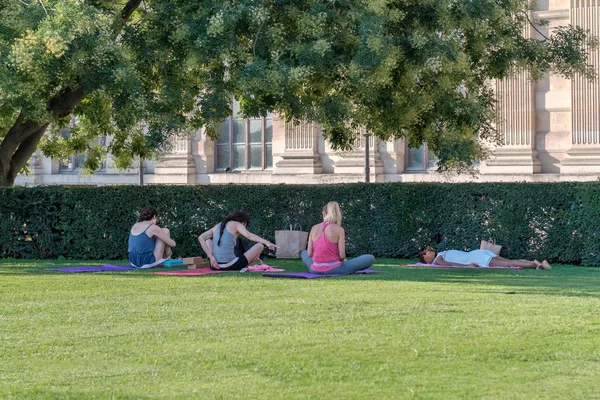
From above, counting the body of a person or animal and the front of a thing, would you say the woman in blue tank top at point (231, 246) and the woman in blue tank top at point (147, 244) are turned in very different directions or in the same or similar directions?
same or similar directions

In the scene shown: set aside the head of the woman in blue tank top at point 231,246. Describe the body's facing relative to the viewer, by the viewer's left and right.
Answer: facing away from the viewer and to the right of the viewer

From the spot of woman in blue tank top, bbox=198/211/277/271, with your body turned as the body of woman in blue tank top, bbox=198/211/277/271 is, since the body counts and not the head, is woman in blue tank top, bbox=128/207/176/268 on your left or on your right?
on your left

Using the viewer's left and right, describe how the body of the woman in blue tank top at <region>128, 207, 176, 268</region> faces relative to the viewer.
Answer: facing away from the viewer and to the right of the viewer

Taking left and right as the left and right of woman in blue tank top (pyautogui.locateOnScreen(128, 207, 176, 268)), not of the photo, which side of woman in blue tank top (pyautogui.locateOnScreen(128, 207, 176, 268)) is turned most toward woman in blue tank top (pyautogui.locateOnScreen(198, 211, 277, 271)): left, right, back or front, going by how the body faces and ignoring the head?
right

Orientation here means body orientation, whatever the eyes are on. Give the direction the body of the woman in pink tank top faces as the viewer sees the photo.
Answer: away from the camera

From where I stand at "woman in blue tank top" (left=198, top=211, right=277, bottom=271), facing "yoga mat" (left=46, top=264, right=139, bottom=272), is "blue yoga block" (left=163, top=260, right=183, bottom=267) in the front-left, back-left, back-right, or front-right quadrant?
front-right

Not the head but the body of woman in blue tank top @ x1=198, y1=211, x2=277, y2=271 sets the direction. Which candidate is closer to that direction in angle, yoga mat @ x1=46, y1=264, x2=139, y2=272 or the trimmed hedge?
the trimmed hedge

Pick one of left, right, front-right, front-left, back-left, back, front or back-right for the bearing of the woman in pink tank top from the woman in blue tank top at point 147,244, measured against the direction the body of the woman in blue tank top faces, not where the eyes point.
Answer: right

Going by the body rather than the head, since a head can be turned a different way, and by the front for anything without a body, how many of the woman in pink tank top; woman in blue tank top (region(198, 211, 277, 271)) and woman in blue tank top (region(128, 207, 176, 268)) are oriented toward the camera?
0
